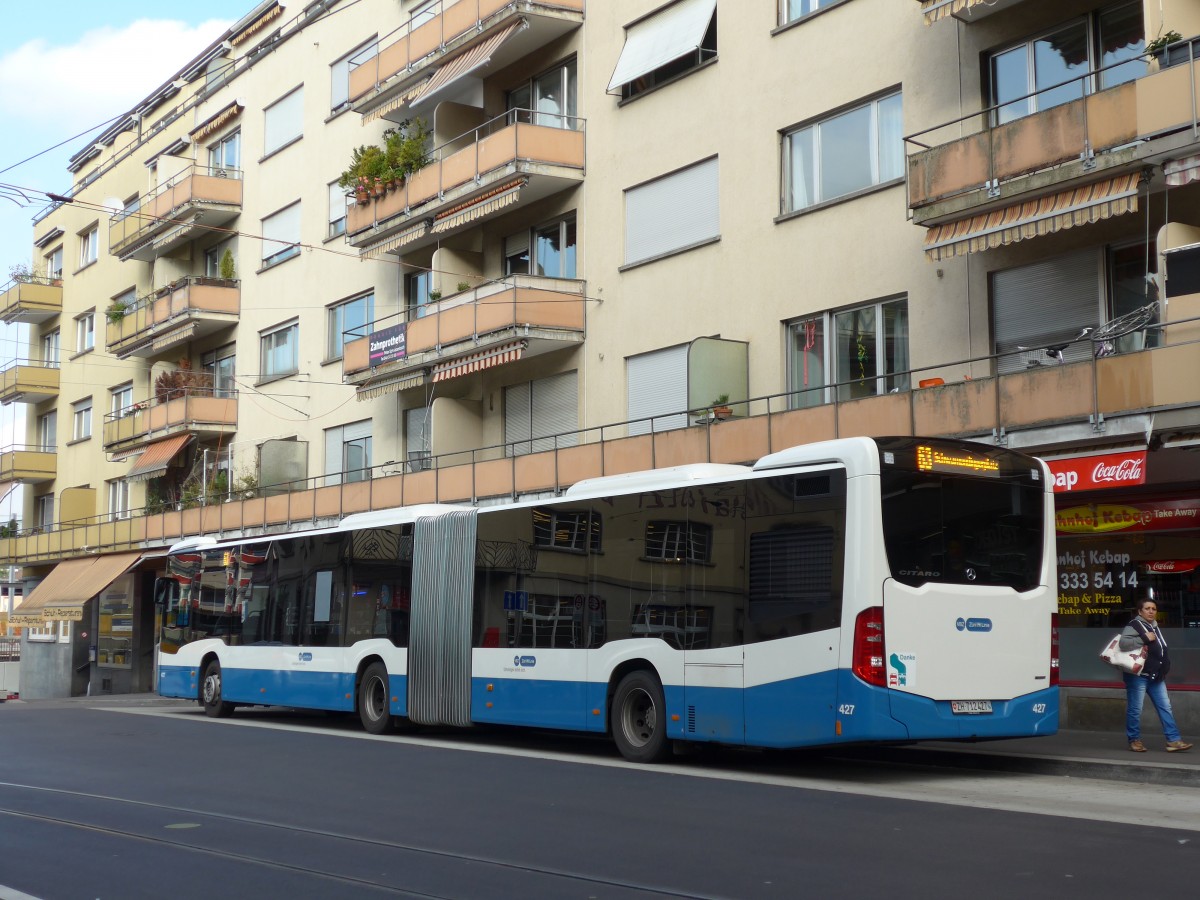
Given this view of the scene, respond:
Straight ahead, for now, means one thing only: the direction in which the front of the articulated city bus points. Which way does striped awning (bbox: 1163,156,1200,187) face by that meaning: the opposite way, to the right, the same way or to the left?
to the left

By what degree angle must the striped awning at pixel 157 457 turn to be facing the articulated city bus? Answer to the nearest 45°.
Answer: approximately 45° to its left

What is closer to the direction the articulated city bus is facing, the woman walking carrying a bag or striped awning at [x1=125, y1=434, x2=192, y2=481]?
the striped awning

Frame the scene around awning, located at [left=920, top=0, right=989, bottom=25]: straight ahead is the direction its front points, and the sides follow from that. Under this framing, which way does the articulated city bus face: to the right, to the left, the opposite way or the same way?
to the right

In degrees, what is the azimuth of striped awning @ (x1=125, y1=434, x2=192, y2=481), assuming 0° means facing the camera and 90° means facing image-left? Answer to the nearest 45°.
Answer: approximately 45°

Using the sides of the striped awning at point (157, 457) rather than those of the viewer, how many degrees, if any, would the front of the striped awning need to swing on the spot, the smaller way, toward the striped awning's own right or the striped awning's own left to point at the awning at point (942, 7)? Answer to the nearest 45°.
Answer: approximately 45° to the striped awning's own left

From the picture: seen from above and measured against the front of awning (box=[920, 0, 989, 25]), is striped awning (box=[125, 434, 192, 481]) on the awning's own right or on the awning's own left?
on the awning's own right

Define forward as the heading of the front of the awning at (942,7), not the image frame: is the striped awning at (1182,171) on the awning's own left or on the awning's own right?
on the awning's own left

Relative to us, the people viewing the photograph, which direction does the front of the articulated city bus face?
facing away from the viewer and to the left of the viewer
